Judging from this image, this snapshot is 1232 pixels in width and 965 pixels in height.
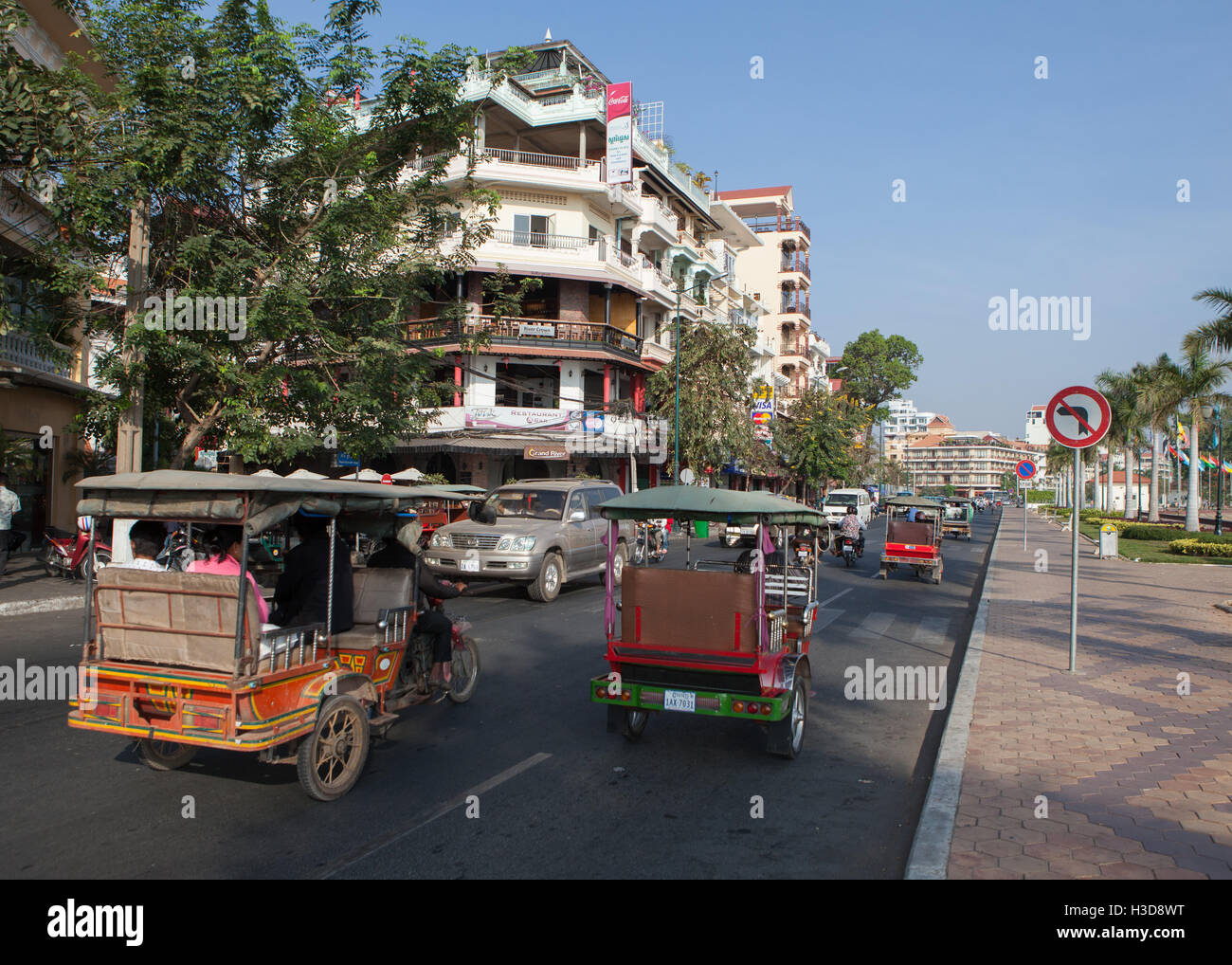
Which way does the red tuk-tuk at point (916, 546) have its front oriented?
away from the camera

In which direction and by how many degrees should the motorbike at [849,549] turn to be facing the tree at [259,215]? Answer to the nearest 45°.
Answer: approximately 135° to its left

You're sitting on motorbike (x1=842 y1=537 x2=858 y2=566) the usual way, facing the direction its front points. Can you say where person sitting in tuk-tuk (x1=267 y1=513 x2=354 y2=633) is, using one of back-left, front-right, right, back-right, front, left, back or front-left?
back

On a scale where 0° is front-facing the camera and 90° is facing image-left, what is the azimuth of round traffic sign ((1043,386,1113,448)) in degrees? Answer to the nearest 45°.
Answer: approximately 0°

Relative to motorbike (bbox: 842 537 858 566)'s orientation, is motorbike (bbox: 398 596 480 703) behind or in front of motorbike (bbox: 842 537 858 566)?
behind

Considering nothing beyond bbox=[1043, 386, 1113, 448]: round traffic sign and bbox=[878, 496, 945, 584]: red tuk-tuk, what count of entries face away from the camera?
1

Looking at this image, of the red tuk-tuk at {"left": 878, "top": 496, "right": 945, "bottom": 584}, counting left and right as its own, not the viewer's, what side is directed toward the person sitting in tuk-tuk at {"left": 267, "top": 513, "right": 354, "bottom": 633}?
back

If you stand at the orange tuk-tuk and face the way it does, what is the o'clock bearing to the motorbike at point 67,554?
The motorbike is roughly at 10 o'clock from the orange tuk-tuk.

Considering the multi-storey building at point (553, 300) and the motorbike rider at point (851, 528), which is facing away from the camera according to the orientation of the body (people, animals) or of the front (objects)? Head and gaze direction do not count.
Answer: the motorbike rider
